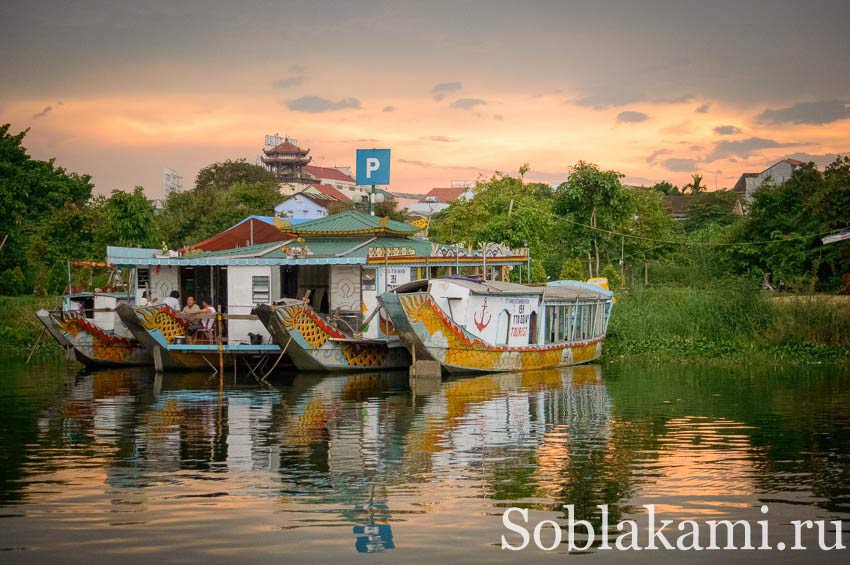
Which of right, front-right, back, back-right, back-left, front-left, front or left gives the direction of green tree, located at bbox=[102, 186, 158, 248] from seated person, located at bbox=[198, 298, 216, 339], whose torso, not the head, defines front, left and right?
right

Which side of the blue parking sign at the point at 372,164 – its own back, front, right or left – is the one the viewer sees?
front

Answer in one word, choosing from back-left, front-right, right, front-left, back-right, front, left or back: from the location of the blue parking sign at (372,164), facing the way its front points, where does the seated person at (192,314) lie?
front-right

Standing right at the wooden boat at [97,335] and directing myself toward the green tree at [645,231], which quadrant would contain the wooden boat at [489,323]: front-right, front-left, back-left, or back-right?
front-right

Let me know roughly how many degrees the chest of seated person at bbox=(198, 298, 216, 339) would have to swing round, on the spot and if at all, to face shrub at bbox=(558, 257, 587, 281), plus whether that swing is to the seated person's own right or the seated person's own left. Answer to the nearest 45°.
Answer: approximately 135° to the seated person's own right

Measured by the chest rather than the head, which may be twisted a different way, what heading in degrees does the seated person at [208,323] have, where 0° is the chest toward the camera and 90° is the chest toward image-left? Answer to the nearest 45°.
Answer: approximately 90°
